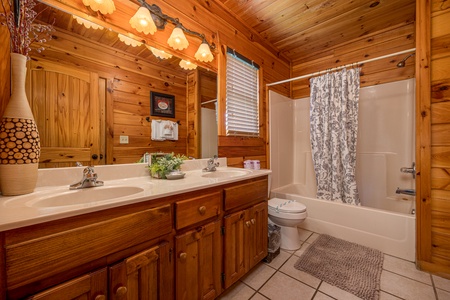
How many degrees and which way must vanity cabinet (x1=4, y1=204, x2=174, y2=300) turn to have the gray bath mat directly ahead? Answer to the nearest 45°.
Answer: approximately 45° to its left

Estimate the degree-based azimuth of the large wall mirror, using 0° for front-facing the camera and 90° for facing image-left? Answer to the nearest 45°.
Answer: approximately 315°

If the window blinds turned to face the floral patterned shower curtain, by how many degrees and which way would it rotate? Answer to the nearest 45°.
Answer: approximately 45° to its left

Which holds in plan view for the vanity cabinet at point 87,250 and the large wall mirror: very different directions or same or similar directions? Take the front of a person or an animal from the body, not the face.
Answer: same or similar directions

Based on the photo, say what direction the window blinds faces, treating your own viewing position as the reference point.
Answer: facing the viewer and to the right of the viewer

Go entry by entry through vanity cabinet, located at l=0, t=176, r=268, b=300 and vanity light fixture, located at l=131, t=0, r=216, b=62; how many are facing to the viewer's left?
0

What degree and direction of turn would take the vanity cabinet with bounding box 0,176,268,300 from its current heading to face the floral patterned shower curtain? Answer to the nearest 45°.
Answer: approximately 45° to its left

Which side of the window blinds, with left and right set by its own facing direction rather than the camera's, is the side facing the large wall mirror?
right

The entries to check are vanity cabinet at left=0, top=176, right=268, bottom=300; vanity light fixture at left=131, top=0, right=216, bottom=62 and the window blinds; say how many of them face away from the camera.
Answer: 0

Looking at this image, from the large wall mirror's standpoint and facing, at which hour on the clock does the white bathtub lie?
The white bathtub is roughly at 11 o'clock from the large wall mirror.

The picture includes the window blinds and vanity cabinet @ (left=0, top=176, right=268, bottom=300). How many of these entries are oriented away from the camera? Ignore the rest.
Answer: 0

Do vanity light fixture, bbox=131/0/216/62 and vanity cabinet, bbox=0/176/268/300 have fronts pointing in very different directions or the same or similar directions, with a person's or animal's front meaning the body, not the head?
same or similar directions
